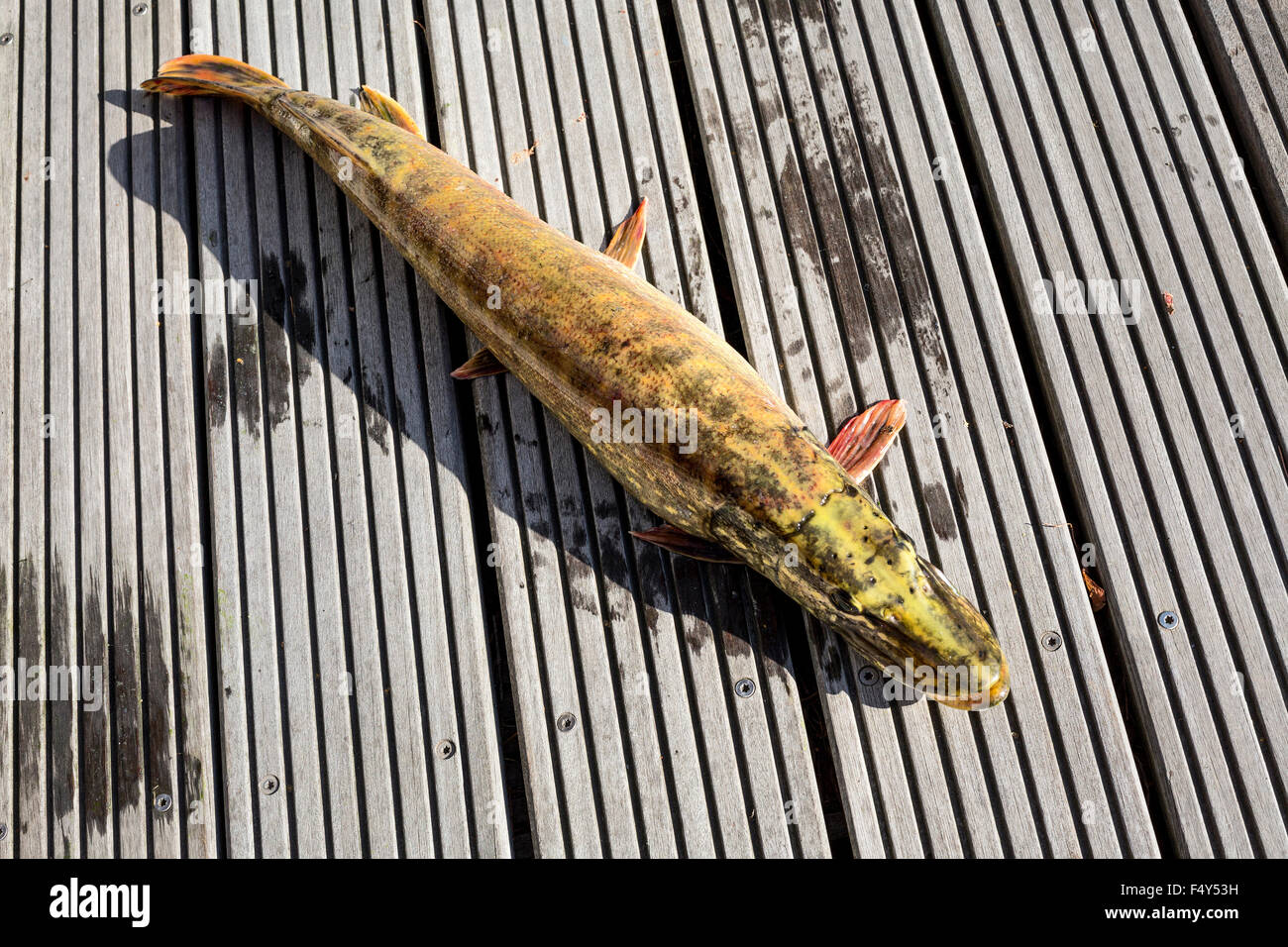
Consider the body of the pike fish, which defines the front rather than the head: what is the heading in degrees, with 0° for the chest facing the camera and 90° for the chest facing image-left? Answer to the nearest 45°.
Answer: approximately 315°
